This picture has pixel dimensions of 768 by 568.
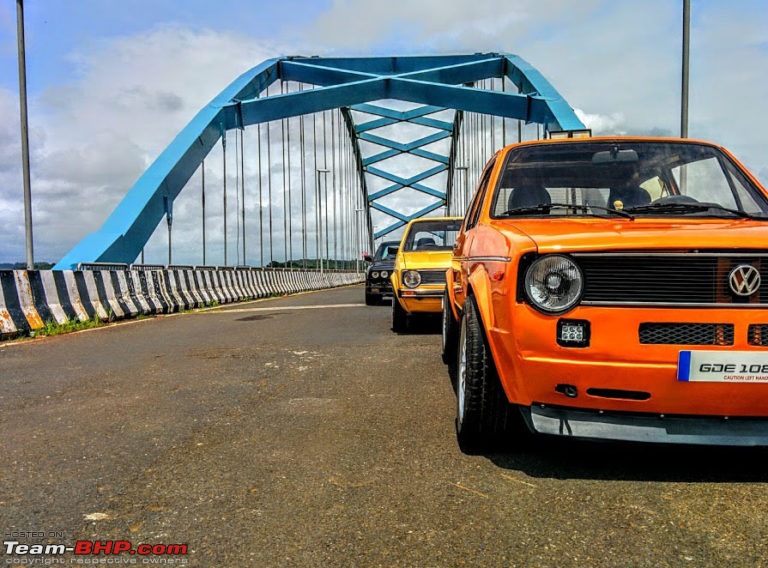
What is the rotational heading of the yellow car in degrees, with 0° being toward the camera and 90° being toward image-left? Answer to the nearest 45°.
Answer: approximately 0°

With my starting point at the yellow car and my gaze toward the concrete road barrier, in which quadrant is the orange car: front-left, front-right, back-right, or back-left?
back-left

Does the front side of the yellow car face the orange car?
yes

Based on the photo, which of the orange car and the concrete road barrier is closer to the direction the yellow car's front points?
the orange car

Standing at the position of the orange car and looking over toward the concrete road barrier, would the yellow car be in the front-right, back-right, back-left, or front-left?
front-right
